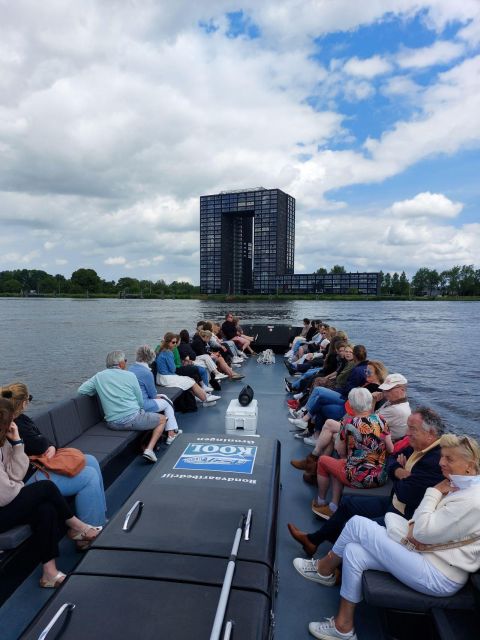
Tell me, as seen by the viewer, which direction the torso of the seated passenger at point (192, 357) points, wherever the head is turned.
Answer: to the viewer's right

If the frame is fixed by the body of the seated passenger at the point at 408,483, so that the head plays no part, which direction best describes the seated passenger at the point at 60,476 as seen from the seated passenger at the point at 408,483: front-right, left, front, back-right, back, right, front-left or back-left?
front

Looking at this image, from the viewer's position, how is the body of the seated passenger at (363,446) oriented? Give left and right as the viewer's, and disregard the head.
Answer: facing away from the viewer and to the left of the viewer

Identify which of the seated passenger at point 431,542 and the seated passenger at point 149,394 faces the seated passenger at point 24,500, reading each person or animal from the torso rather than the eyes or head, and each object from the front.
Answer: the seated passenger at point 431,542

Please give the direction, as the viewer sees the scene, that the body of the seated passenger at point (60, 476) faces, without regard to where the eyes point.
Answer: to the viewer's right

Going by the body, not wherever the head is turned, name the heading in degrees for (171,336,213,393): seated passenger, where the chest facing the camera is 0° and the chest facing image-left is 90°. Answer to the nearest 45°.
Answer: approximately 270°

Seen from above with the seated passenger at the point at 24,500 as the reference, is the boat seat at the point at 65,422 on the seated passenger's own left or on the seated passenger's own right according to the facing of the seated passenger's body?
on the seated passenger's own left

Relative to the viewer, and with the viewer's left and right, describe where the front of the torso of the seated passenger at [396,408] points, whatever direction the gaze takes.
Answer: facing to the left of the viewer

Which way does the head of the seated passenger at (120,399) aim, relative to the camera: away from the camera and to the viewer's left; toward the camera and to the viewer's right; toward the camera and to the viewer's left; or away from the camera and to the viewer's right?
away from the camera and to the viewer's right

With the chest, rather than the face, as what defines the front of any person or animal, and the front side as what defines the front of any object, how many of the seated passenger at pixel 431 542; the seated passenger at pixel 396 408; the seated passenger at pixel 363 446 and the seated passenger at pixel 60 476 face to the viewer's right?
1

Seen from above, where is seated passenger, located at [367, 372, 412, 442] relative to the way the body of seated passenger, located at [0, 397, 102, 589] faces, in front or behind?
in front

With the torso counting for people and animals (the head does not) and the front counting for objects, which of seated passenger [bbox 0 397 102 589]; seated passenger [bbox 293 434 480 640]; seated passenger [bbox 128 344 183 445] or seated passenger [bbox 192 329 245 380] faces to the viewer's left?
seated passenger [bbox 293 434 480 640]

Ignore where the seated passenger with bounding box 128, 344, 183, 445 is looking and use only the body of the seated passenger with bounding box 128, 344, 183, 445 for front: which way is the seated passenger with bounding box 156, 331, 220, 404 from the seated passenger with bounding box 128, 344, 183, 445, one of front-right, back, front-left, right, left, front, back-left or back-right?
front-left

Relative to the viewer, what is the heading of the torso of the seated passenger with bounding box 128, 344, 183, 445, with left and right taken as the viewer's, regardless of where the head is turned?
facing away from the viewer and to the right of the viewer

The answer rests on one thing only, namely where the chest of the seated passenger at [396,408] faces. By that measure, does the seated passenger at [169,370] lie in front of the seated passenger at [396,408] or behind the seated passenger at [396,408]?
in front

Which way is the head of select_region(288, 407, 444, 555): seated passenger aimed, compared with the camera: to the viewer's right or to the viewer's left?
to the viewer's left

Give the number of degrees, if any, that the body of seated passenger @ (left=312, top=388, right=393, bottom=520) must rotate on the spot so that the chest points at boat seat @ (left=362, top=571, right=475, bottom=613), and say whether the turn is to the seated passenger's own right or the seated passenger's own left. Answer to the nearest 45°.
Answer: approximately 135° to the seated passenger's own left

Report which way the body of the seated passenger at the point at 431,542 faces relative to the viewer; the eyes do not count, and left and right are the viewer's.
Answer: facing to the left of the viewer

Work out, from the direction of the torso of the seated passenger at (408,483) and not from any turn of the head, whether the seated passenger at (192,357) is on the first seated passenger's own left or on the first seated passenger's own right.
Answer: on the first seated passenger's own right
